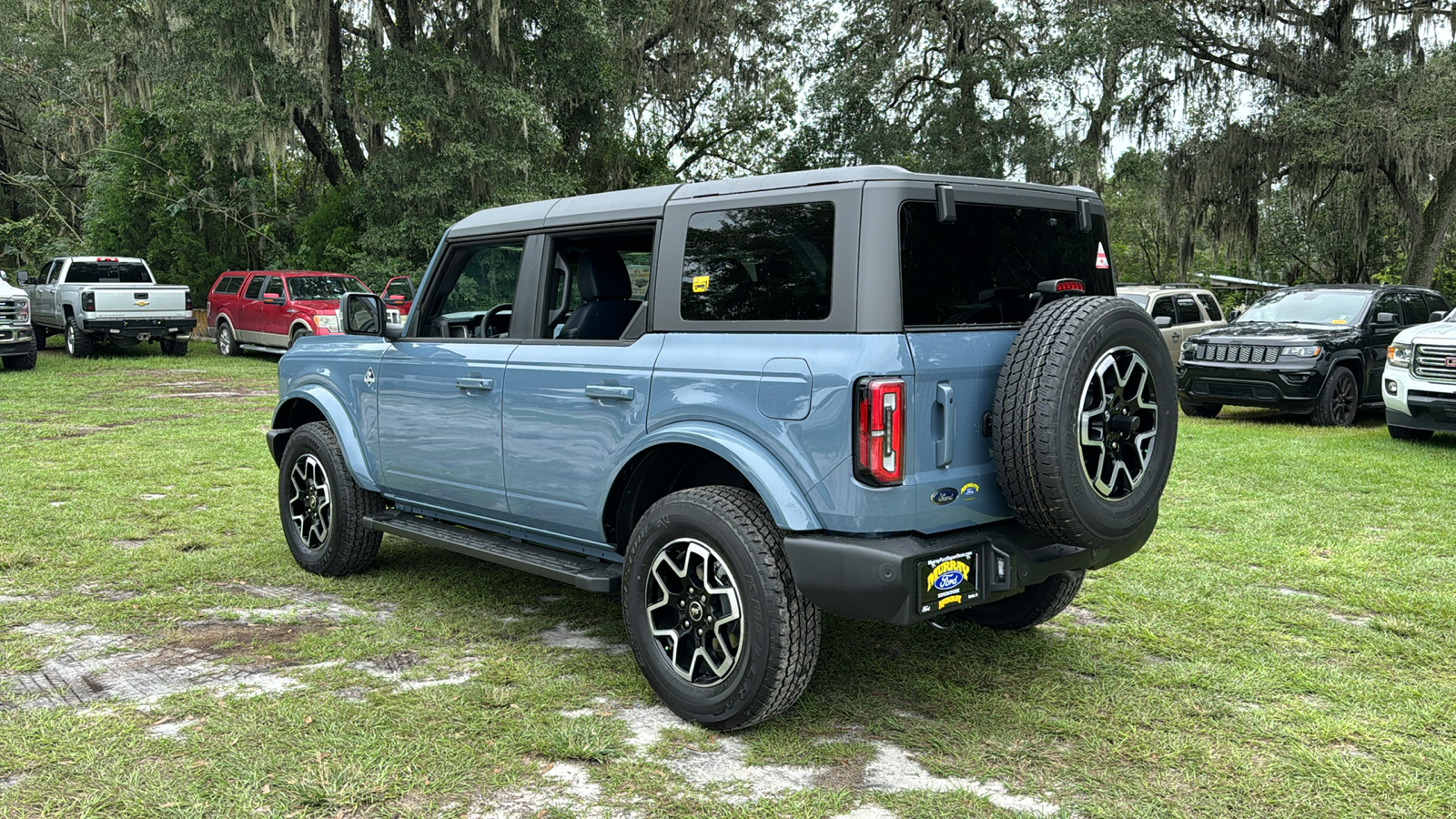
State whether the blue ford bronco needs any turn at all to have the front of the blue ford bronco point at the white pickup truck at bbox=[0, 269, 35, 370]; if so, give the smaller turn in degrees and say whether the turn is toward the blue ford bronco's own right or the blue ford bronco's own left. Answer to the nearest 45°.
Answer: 0° — it already faces it

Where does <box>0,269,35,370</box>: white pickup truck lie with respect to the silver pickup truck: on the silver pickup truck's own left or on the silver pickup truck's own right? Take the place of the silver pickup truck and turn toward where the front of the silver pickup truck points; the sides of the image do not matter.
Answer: on the silver pickup truck's own left

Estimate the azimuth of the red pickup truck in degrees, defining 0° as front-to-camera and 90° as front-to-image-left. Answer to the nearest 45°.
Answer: approximately 315°

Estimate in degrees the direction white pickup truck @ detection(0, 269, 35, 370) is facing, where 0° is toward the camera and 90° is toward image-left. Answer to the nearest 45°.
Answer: approximately 315°

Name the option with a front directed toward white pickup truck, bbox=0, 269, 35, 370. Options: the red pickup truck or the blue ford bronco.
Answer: the blue ford bronco

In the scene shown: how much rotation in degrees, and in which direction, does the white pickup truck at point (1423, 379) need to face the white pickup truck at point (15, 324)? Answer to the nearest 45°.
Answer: approximately 45° to its right

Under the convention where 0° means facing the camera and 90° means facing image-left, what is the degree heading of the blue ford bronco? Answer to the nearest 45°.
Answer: approximately 135°

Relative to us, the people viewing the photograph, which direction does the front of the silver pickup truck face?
facing away from the viewer and to the left of the viewer

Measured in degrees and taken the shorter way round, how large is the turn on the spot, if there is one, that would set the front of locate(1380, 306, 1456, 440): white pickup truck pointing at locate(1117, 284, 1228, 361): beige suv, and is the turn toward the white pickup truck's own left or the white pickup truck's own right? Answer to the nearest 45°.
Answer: approximately 90° to the white pickup truck's own right

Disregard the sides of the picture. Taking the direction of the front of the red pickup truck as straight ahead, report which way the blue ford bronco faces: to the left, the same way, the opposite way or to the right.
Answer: the opposite way

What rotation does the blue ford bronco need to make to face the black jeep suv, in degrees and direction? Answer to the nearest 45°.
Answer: approximately 90° to its right
